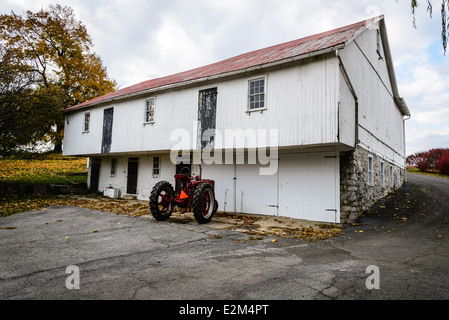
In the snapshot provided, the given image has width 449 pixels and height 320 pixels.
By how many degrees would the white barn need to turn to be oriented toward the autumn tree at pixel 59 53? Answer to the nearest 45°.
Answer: approximately 90° to its right

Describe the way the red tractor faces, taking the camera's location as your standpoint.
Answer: facing away from the viewer and to the right of the viewer

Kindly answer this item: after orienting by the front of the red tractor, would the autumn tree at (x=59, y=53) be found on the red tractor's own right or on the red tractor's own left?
on the red tractor's own left

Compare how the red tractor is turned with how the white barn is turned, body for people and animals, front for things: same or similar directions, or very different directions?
very different directions

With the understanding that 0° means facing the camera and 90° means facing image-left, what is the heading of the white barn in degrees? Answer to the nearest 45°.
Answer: approximately 45°
